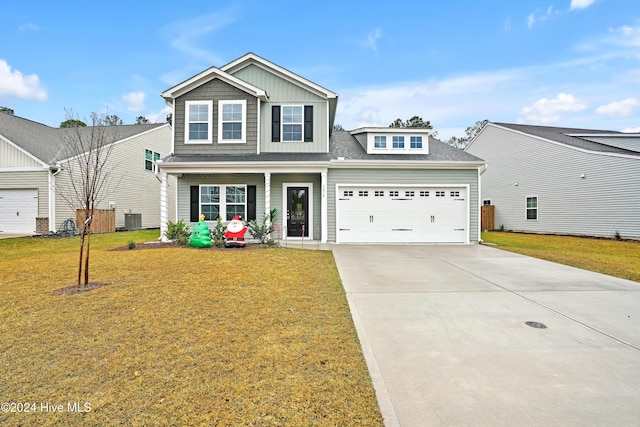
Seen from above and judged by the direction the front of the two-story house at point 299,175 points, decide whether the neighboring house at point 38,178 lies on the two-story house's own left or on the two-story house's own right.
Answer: on the two-story house's own right

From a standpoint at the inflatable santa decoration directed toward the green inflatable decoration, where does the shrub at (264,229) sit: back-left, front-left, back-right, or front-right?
back-right

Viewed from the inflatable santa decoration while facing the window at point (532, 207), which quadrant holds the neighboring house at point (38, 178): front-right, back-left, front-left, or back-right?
back-left

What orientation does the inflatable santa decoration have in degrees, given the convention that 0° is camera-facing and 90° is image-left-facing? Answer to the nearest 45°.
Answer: approximately 0°

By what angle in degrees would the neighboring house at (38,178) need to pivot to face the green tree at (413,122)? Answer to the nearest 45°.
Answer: approximately 135° to its left

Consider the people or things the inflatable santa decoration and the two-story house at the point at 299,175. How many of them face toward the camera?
2

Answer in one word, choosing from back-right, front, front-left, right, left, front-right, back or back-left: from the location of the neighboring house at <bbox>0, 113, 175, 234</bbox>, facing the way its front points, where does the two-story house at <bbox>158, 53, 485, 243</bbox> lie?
left

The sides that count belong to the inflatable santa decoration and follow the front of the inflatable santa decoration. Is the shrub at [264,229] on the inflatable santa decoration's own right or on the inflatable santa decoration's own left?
on the inflatable santa decoration's own left

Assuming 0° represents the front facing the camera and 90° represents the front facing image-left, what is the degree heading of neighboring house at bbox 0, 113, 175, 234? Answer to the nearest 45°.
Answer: approximately 45°

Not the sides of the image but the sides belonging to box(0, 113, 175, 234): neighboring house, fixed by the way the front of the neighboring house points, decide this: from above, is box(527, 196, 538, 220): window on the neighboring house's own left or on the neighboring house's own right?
on the neighboring house's own left

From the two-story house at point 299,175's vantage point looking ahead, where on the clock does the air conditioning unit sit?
The air conditioning unit is roughly at 4 o'clock from the two-story house.

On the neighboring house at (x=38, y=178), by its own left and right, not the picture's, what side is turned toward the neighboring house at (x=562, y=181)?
left

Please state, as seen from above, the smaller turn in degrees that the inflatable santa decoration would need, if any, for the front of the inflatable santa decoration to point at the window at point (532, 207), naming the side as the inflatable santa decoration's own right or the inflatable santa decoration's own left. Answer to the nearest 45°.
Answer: approximately 90° to the inflatable santa decoration's own left
